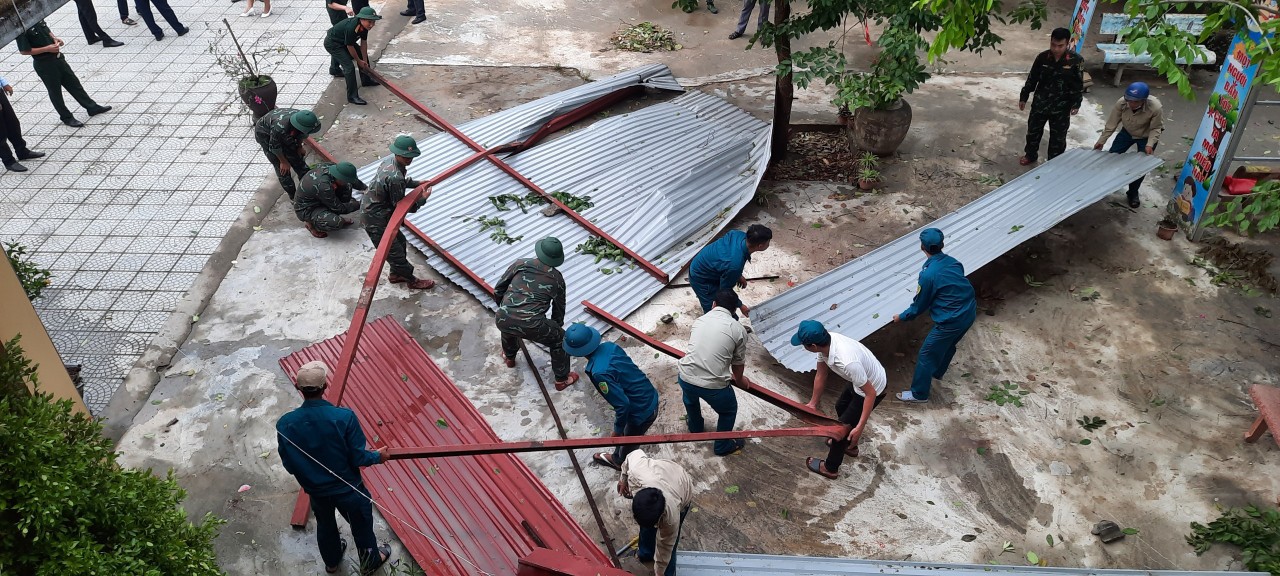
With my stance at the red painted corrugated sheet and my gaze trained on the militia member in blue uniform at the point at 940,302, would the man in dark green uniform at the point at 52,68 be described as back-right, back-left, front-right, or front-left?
back-left

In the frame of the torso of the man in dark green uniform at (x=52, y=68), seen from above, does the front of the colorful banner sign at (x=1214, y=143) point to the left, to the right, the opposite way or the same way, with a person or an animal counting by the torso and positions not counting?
the opposite way

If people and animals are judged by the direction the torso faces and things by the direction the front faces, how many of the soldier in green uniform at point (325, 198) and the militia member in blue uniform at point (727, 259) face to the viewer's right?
2

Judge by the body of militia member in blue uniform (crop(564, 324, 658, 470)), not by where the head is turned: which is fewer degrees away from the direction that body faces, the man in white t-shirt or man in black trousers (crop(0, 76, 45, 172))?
the man in black trousers

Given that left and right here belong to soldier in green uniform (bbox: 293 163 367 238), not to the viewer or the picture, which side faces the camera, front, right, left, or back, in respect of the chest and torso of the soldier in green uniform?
right

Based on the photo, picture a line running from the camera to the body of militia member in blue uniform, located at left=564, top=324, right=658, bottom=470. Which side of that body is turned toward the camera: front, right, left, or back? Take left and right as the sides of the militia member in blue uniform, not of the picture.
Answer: left

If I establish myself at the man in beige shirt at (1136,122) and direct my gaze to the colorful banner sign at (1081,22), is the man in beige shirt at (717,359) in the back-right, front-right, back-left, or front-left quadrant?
back-left

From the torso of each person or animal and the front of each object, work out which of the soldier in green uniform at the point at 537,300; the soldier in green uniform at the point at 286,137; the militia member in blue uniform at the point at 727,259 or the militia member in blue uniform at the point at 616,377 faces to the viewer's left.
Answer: the militia member in blue uniform at the point at 616,377

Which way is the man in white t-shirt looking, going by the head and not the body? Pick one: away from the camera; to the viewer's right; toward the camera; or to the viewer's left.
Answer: to the viewer's left
